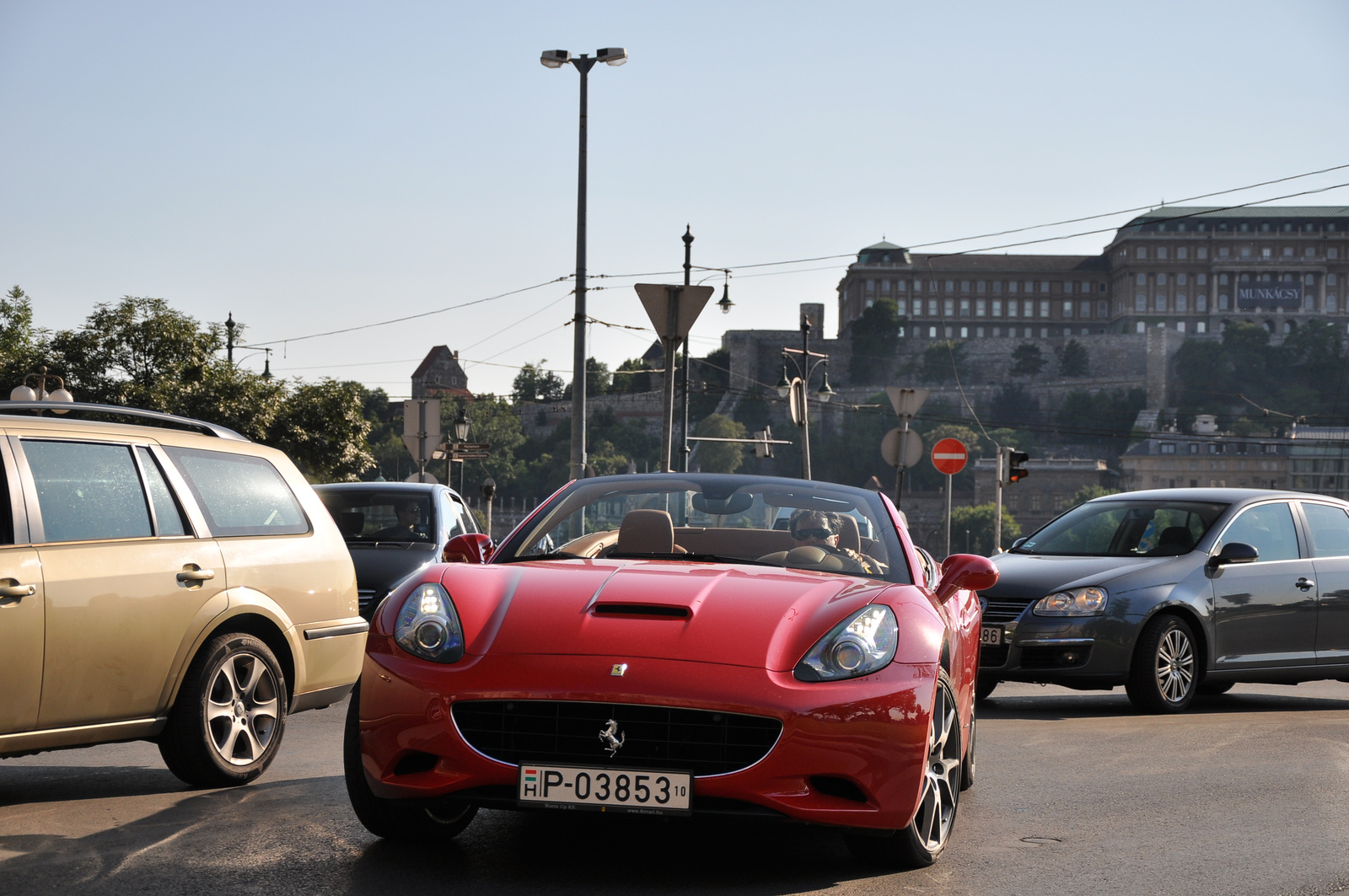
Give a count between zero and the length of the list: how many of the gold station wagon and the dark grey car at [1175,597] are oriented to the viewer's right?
0

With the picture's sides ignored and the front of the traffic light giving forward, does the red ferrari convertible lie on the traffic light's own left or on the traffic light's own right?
on the traffic light's own right

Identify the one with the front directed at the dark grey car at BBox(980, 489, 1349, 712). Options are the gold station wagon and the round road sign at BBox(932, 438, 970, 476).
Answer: the round road sign

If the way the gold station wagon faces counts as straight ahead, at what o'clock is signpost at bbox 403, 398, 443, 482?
The signpost is roughly at 5 o'clock from the gold station wagon.

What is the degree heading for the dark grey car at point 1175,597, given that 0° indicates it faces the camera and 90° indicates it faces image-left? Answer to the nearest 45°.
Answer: approximately 45°

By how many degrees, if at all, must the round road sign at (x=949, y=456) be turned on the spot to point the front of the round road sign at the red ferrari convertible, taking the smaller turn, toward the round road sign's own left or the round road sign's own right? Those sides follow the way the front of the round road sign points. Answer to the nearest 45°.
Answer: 0° — it already faces it

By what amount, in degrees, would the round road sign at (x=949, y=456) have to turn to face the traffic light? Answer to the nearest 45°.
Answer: approximately 135° to its left
